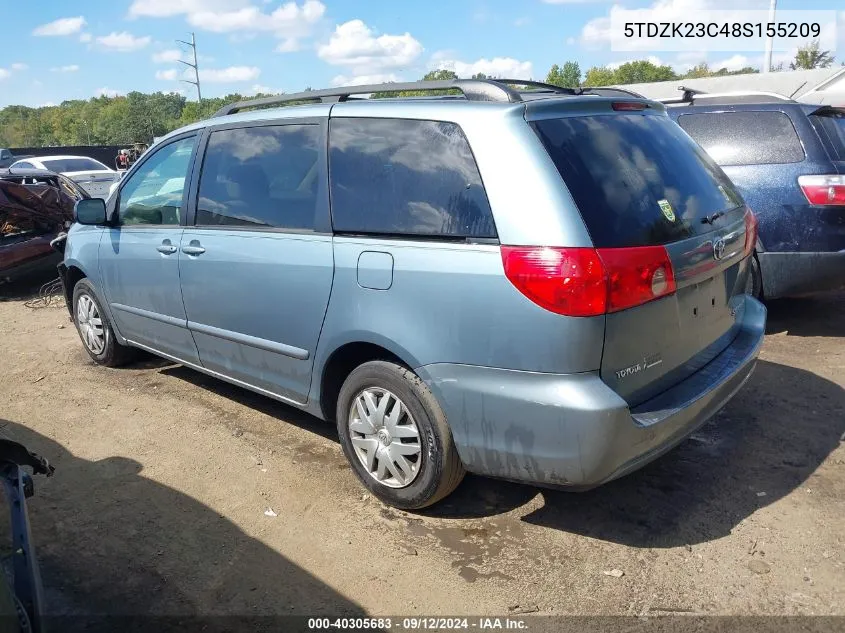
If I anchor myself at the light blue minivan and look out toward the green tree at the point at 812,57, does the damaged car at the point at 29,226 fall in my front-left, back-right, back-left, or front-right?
front-left

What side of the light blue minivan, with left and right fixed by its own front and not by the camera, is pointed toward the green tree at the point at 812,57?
right

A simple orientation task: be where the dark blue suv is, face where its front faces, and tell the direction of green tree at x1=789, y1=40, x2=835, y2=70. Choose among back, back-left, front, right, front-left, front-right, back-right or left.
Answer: front-right

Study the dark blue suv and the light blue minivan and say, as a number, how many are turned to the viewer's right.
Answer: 0

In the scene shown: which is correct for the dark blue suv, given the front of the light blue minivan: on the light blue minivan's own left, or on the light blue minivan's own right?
on the light blue minivan's own right

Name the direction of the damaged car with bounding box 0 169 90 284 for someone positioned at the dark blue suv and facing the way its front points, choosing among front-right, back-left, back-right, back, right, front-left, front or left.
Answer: front-left

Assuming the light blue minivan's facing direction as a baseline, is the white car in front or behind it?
in front

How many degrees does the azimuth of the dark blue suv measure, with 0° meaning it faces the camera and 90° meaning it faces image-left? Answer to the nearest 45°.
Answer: approximately 135°

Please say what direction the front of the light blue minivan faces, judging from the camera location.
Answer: facing away from the viewer and to the left of the viewer
